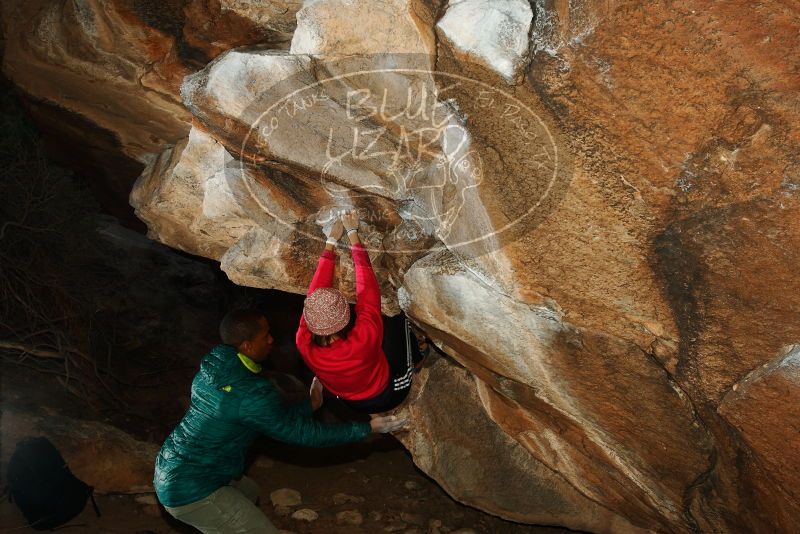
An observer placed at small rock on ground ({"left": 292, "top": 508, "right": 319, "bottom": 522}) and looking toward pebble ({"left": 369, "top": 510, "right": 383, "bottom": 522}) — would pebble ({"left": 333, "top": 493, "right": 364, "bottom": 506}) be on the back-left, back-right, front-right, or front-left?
front-left

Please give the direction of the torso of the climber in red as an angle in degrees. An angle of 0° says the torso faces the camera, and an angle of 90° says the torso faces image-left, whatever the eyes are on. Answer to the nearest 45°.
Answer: approximately 225°
